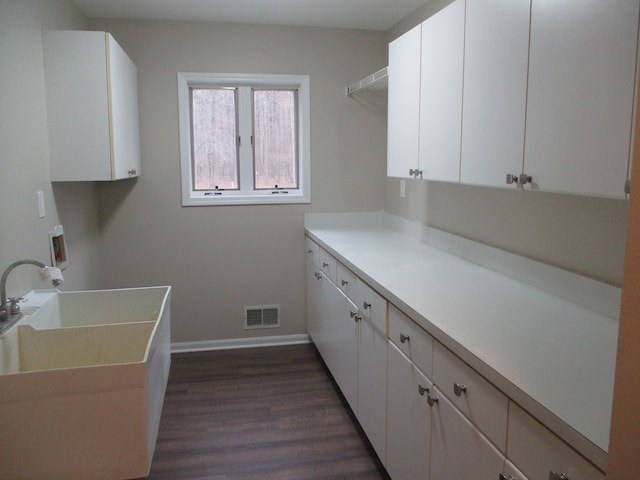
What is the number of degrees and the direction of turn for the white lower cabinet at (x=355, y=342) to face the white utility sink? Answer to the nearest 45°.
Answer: approximately 45° to its left

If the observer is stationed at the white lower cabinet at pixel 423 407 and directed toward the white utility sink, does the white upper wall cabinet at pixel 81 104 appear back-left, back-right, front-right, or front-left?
front-right

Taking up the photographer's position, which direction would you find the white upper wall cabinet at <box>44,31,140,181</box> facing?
facing to the right of the viewer

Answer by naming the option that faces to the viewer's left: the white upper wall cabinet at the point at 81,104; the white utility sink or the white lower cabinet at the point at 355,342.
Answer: the white lower cabinet

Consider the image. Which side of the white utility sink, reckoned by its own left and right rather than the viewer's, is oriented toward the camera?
right

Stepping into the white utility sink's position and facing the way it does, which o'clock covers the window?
The window is roughly at 10 o'clock from the white utility sink.

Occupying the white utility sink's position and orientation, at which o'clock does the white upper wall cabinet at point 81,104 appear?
The white upper wall cabinet is roughly at 9 o'clock from the white utility sink.

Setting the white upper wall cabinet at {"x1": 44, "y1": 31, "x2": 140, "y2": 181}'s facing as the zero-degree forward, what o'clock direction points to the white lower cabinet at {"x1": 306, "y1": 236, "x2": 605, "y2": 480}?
The white lower cabinet is roughly at 2 o'clock from the white upper wall cabinet.

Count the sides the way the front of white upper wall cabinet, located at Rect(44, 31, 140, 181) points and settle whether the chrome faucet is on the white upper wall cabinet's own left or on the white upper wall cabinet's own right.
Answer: on the white upper wall cabinet's own right

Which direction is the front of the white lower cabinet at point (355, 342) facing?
to the viewer's left

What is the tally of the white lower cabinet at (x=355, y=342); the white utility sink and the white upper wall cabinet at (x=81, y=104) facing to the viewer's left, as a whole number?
1

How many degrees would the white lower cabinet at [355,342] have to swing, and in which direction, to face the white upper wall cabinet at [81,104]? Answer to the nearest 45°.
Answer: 0° — it already faces it

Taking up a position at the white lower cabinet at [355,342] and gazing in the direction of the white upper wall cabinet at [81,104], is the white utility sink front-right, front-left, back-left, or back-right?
front-left

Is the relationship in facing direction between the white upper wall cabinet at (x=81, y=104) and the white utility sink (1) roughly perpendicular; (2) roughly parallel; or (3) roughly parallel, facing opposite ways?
roughly parallel
